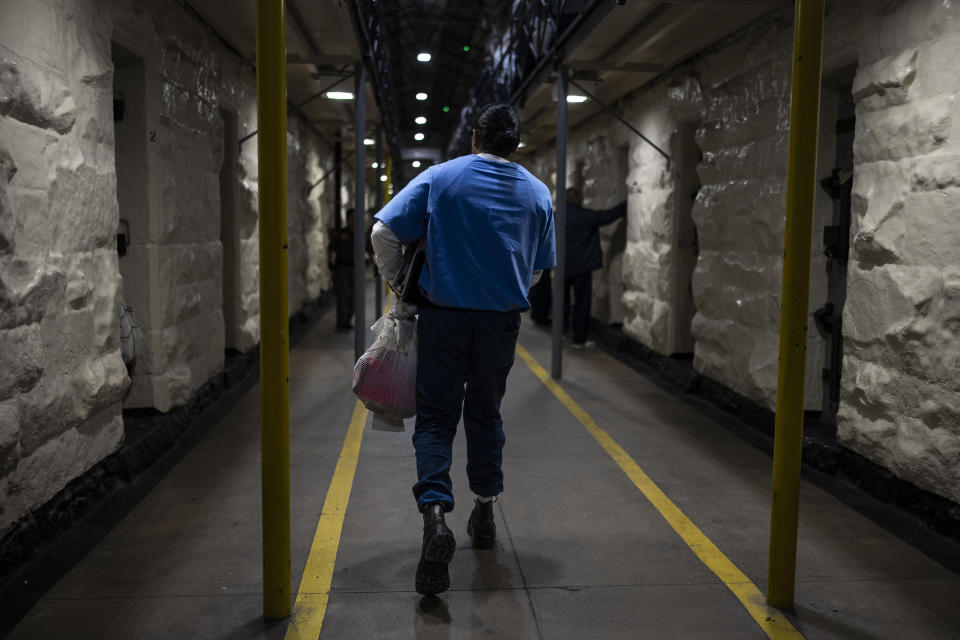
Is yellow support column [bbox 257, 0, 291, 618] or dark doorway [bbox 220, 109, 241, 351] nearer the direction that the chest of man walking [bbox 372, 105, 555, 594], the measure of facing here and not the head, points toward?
the dark doorway

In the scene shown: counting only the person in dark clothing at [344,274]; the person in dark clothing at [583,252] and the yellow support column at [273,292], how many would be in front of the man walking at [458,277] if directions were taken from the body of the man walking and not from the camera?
2

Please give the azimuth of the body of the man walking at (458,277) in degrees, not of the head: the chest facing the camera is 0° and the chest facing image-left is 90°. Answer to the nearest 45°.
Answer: approximately 180°

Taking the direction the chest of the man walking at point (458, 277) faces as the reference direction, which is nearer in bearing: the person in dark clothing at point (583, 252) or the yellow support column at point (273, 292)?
the person in dark clothing

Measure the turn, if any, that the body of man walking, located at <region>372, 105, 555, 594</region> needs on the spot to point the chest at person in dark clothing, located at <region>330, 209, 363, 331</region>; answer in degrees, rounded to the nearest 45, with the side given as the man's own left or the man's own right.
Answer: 0° — they already face them

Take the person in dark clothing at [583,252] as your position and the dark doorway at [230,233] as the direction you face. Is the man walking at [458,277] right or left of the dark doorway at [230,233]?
left

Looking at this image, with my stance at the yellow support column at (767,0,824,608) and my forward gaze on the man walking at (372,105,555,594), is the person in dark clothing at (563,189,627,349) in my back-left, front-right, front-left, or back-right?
front-right

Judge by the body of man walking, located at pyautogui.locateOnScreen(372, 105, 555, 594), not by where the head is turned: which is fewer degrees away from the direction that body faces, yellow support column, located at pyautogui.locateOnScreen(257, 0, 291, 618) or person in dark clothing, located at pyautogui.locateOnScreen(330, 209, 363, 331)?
the person in dark clothing

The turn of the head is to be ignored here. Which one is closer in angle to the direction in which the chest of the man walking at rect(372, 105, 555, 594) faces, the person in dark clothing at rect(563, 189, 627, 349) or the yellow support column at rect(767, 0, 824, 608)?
the person in dark clothing

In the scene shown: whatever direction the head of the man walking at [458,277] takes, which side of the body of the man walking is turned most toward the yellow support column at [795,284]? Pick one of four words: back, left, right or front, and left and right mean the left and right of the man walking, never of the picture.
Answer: right

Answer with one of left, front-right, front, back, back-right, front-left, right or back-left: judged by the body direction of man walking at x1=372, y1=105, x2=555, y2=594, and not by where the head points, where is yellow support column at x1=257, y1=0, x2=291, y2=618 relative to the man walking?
back-left

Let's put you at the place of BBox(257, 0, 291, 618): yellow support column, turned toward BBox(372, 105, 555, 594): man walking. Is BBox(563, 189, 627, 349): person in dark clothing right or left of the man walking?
left

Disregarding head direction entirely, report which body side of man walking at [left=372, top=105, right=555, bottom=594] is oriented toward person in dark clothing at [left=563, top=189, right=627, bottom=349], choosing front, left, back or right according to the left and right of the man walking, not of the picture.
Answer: front

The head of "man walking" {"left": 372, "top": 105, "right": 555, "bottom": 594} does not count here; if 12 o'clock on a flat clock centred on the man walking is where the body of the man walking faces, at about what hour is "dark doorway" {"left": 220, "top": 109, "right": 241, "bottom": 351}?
The dark doorway is roughly at 11 o'clock from the man walking.
